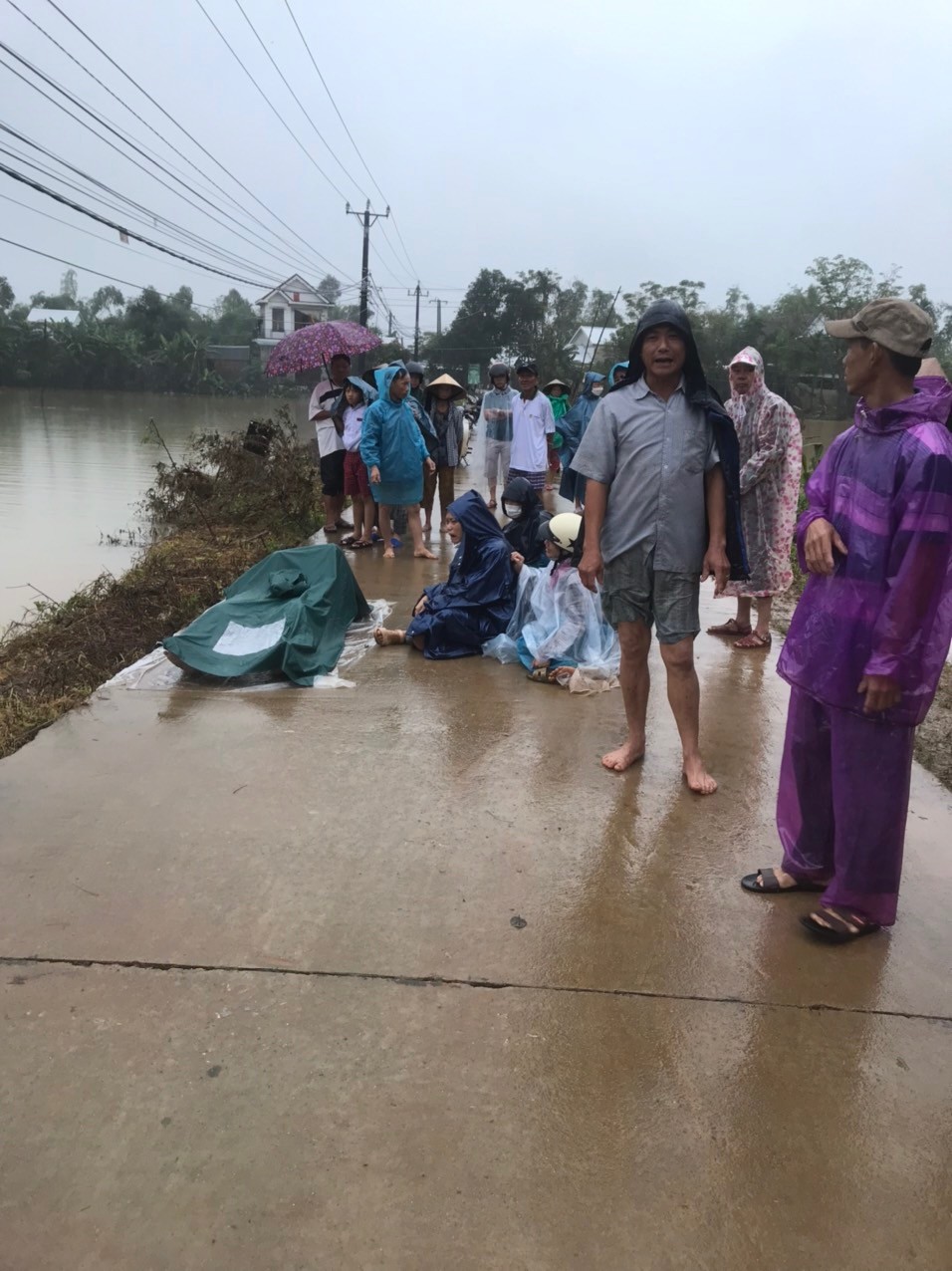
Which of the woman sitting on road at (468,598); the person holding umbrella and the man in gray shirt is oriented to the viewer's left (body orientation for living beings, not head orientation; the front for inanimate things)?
the woman sitting on road

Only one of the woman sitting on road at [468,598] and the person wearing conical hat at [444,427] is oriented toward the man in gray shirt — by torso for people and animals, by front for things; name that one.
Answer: the person wearing conical hat

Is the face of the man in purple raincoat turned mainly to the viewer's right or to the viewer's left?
to the viewer's left

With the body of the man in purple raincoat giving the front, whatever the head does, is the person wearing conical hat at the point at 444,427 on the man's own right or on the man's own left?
on the man's own right

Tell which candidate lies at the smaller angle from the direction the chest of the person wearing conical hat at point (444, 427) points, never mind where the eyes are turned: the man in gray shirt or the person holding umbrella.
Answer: the man in gray shirt

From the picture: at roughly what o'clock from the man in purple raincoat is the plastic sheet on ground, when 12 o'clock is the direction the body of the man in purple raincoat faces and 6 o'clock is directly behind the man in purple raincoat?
The plastic sheet on ground is roughly at 2 o'clock from the man in purple raincoat.

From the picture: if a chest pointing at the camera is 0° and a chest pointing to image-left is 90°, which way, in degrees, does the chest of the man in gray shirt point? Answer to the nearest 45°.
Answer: approximately 0°
